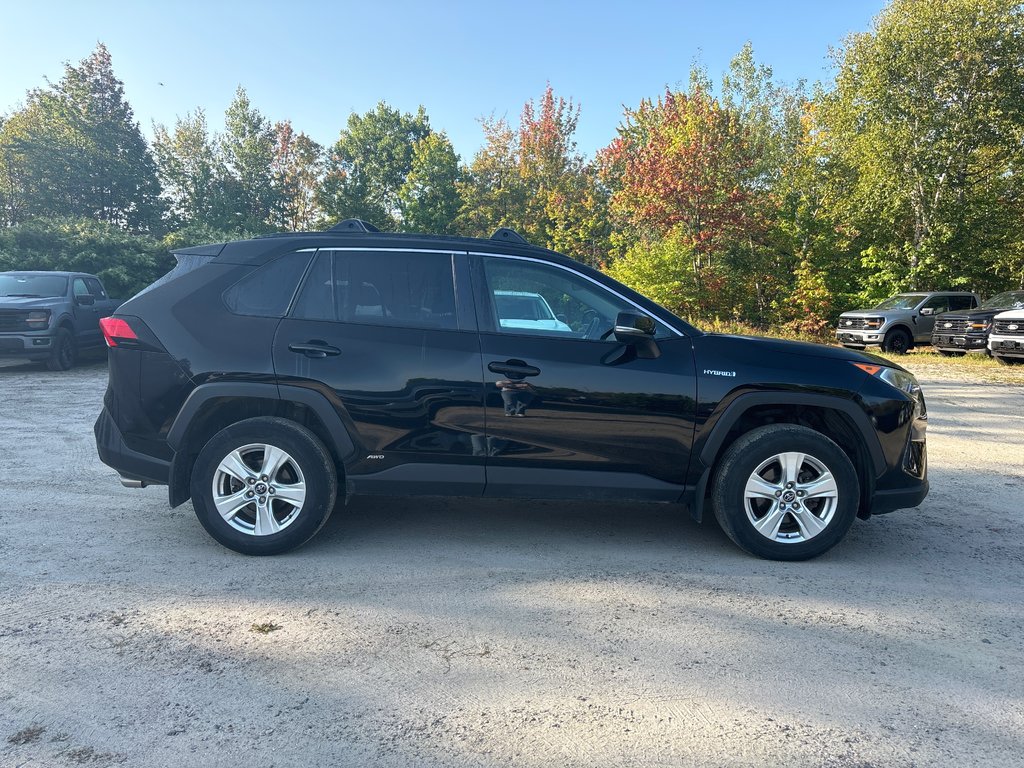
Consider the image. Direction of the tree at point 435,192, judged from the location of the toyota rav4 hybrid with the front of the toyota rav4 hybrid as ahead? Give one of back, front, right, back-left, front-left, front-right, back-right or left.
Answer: left

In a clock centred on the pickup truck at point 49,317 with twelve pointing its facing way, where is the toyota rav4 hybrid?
The toyota rav4 hybrid is roughly at 10 o'clock from the pickup truck.

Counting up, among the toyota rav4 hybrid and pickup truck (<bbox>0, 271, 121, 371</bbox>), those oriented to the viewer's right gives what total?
1

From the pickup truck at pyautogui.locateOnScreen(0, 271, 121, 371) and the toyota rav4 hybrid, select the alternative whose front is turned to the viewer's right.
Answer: the toyota rav4 hybrid

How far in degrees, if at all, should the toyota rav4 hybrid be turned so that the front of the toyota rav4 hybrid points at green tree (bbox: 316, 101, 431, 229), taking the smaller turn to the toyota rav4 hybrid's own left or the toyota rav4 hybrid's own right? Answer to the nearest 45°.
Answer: approximately 90° to the toyota rav4 hybrid's own left

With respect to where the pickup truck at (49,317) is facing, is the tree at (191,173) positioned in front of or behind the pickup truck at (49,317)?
behind

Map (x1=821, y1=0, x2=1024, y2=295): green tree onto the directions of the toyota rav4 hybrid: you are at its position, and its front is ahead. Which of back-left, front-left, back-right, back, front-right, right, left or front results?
front-left

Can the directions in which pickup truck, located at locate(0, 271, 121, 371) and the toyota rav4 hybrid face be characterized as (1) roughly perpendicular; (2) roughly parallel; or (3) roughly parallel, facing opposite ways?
roughly perpendicular

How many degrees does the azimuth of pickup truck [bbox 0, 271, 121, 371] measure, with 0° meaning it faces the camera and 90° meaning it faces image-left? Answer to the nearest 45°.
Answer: approximately 45°

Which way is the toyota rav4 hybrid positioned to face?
to the viewer's right

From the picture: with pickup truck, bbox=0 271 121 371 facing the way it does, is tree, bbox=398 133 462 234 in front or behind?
behind

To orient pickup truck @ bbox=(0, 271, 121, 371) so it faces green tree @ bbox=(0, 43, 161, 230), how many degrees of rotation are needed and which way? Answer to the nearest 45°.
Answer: approximately 135° to its right
